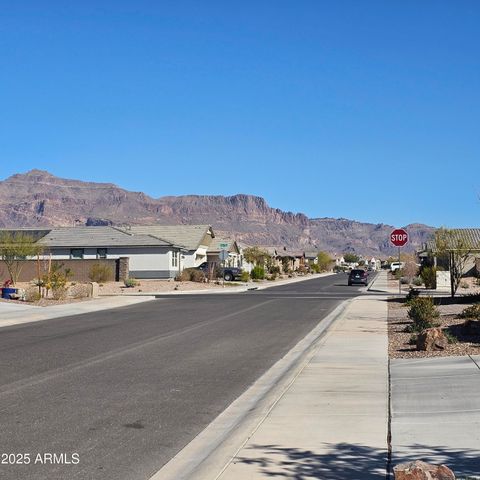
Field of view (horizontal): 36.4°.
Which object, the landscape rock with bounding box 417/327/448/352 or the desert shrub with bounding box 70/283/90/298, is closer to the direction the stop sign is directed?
the landscape rock

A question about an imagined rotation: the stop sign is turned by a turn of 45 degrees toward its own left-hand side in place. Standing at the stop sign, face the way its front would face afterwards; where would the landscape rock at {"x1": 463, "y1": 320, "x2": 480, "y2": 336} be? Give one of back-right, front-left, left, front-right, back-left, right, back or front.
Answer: front-right

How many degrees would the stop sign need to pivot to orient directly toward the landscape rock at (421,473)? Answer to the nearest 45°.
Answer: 0° — it already faces it

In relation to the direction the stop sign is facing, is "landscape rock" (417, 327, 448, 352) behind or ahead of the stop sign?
ahead

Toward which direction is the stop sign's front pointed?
toward the camera

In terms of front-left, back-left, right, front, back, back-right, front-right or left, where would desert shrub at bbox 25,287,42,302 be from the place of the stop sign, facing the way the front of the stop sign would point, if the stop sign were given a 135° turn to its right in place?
front-left

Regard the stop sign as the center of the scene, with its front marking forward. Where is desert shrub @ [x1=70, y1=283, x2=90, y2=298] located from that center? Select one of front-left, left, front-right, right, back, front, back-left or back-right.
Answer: right
